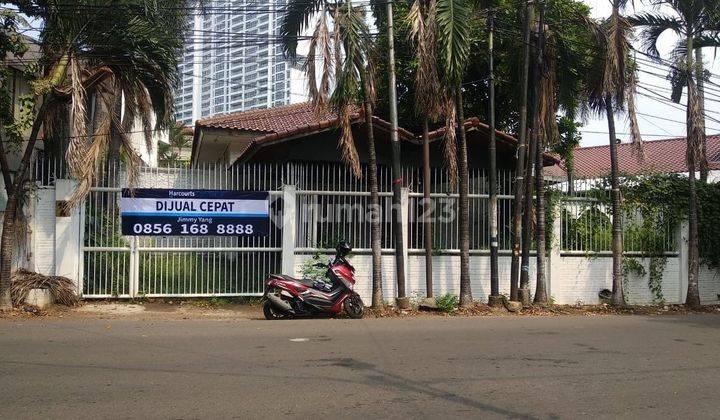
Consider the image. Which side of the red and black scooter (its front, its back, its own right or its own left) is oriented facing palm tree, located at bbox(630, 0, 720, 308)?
front

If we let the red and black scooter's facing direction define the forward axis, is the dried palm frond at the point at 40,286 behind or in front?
behind

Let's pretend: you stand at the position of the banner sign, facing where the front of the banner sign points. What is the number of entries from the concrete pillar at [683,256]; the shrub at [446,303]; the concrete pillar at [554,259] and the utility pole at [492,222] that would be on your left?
4

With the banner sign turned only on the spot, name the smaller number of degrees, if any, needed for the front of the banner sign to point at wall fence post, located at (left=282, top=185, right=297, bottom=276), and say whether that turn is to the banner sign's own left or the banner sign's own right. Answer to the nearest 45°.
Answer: approximately 90° to the banner sign's own left

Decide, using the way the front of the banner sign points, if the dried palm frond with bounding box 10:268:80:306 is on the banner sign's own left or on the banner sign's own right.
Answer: on the banner sign's own right

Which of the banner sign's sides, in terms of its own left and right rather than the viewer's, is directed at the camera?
front

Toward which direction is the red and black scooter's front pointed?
to the viewer's right

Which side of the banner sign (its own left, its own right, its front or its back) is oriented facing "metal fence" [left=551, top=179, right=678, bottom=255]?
left

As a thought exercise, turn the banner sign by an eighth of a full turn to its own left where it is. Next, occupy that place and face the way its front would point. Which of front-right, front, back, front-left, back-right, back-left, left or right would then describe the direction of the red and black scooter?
front

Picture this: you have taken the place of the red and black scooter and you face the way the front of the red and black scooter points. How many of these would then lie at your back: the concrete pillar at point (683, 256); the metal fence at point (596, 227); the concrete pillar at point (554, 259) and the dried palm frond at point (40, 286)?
1
